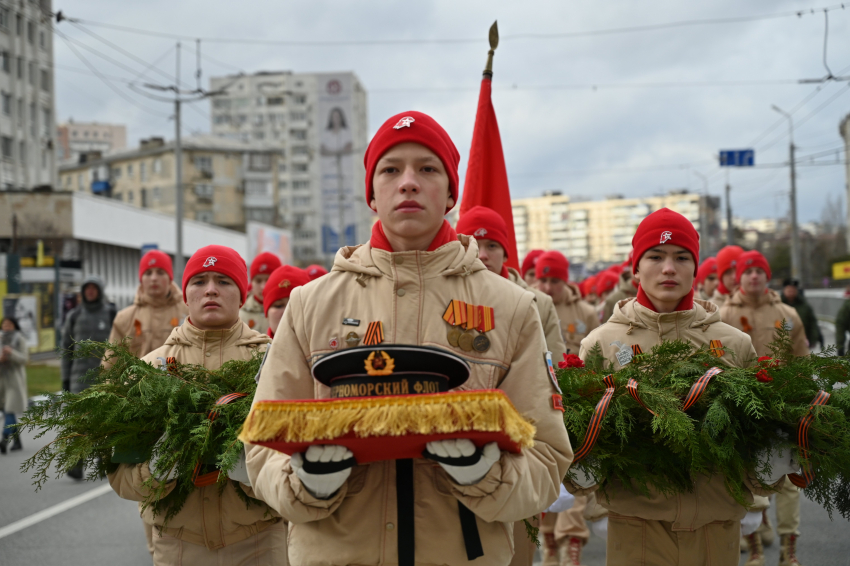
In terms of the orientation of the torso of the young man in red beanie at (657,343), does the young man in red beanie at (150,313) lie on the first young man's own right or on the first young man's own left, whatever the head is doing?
on the first young man's own right

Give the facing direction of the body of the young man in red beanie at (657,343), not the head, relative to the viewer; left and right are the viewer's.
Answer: facing the viewer

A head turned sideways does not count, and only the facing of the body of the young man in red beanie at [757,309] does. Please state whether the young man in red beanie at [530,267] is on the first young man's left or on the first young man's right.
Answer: on the first young man's right

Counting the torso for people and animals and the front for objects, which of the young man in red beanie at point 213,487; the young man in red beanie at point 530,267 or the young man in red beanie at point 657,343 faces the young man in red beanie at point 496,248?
the young man in red beanie at point 530,267

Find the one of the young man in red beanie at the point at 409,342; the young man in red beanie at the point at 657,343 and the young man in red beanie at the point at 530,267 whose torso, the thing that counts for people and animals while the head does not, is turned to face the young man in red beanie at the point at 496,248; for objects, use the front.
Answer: the young man in red beanie at the point at 530,267

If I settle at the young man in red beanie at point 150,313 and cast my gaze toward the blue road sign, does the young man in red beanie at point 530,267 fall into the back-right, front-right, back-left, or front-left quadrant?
front-right

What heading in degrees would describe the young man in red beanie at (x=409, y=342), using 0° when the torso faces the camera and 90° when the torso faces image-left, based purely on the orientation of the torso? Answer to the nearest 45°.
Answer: approximately 0°

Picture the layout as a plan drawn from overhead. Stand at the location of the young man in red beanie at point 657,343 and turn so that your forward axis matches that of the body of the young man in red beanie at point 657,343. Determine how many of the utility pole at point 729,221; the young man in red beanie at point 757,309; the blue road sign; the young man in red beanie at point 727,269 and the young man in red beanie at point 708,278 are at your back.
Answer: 5

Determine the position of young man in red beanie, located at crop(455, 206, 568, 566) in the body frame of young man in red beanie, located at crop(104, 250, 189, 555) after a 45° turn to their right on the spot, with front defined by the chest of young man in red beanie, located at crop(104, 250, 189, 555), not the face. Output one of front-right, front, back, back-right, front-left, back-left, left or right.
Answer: left

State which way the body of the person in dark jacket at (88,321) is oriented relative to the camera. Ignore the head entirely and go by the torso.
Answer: toward the camera

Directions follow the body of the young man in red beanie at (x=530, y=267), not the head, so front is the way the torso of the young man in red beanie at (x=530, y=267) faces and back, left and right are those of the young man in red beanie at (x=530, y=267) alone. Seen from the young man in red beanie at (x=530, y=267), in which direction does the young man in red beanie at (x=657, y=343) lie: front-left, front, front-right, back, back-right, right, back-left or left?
front

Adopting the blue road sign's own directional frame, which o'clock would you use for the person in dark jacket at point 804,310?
The person in dark jacket is roughly at 12 o'clock from the blue road sign.

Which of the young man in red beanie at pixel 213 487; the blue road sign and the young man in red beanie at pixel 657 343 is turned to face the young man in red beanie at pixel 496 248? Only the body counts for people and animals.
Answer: the blue road sign

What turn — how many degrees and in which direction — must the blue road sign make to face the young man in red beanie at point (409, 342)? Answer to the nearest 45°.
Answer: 0° — it already faces them

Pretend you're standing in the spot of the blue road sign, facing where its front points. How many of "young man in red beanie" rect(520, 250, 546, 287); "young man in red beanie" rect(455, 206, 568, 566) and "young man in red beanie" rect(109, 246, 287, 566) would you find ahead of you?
3
